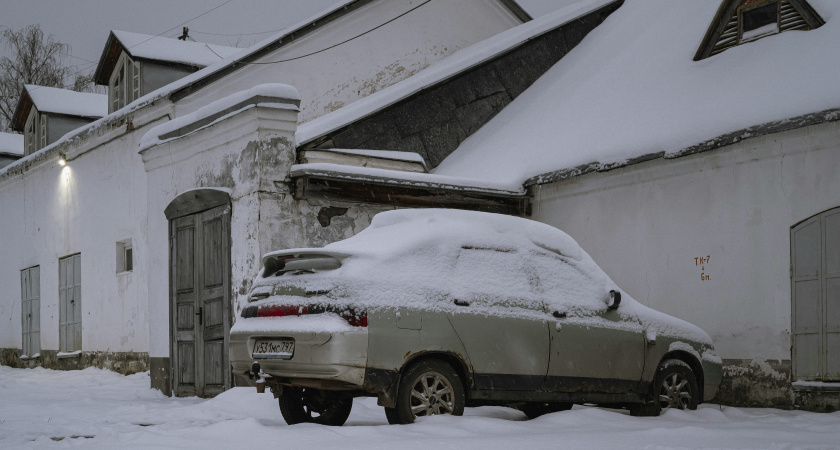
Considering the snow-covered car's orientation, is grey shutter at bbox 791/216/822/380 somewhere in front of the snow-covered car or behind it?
in front

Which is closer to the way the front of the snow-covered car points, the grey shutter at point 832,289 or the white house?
the grey shutter

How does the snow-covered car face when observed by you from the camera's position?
facing away from the viewer and to the right of the viewer

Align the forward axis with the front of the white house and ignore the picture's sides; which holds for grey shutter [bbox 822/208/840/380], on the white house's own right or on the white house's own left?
on the white house's own left

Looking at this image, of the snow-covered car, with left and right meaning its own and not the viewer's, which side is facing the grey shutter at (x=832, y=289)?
front

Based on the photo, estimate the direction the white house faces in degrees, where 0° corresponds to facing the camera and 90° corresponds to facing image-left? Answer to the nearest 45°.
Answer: approximately 45°

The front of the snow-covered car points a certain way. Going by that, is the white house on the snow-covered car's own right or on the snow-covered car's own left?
on the snow-covered car's own left

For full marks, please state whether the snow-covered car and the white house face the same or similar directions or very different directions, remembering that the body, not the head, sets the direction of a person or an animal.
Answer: very different directions

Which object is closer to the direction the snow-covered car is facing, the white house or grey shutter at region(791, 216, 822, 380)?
the grey shutter
